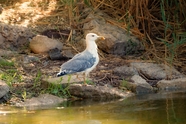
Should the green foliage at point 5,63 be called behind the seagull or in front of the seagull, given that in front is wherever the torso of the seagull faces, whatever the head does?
behind

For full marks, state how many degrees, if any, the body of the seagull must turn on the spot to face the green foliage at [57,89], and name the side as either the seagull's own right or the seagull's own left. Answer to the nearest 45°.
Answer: approximately 180°

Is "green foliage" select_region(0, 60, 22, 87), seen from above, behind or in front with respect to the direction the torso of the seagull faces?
behind

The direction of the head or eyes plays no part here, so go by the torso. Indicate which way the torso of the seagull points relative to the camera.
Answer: to the viewer's right

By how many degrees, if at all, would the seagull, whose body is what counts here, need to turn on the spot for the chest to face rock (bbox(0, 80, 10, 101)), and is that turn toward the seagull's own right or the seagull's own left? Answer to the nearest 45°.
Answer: approximately 180°

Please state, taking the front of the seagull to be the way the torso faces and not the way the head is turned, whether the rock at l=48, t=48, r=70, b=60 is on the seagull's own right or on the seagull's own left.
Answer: on the seagull's own left

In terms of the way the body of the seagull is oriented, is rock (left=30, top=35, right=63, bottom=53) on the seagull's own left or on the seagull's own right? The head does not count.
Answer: on the seagull's own left
